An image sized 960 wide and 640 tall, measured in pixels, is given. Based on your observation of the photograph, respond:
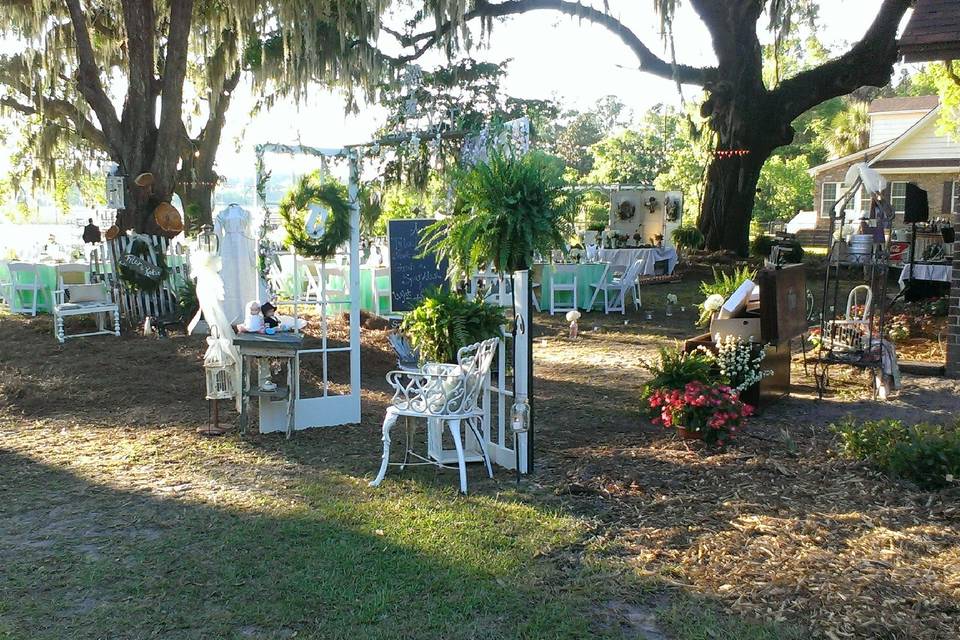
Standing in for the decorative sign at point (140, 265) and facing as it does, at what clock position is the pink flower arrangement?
The pink flower arrangement is roughly at 11 o'clock from the decorative sign.

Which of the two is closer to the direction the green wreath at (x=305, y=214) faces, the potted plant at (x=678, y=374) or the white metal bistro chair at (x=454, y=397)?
the white metal bistro chair

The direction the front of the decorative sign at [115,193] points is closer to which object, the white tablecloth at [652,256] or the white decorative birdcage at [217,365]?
the white decorative birdcage

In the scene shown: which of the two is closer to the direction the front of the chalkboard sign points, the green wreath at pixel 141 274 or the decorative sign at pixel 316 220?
the decorative sign

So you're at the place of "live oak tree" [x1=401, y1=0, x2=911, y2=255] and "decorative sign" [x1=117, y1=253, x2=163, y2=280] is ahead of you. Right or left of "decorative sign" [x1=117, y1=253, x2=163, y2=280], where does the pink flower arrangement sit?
left

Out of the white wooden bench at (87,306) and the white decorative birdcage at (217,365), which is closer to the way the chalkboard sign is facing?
the white decorative birdcage

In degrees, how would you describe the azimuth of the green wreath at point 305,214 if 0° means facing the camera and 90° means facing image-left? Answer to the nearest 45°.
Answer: approximately 0°

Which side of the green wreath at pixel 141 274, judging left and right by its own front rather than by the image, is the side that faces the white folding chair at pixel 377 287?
left

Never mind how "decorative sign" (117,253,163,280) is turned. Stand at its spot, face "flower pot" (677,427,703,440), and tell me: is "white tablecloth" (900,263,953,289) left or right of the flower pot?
left

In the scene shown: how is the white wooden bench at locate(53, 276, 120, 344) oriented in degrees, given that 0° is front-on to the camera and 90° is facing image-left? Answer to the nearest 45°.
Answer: approximately 0°

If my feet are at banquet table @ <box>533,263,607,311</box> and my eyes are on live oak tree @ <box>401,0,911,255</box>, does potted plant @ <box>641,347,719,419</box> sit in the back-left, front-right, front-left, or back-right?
back-right
